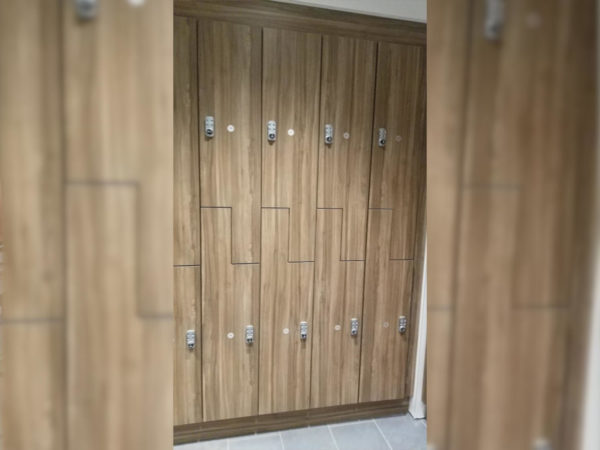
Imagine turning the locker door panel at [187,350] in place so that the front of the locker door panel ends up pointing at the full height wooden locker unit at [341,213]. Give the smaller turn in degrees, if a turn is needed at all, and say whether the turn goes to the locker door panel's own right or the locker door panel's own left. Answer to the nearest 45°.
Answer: approximately 90° to the locker door panel's own left

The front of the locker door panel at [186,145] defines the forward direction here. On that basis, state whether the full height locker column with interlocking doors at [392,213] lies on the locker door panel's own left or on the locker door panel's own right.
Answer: on the locker door panel's own left

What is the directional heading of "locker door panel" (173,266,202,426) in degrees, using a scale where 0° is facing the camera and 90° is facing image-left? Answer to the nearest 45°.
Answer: approximately 0°

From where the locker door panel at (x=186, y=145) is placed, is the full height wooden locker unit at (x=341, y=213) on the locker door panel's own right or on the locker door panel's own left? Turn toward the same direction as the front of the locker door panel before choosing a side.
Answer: on the locker door panel's own left

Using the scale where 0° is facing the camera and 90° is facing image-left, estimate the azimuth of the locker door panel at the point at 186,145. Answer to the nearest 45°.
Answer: approximately 0°

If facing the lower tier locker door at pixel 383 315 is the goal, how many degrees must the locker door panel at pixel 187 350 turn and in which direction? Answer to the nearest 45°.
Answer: approximately 90° to its left

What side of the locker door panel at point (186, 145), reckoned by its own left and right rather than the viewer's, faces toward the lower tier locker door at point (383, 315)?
left

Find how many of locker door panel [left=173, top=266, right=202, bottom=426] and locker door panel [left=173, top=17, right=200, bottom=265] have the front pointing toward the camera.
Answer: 2
